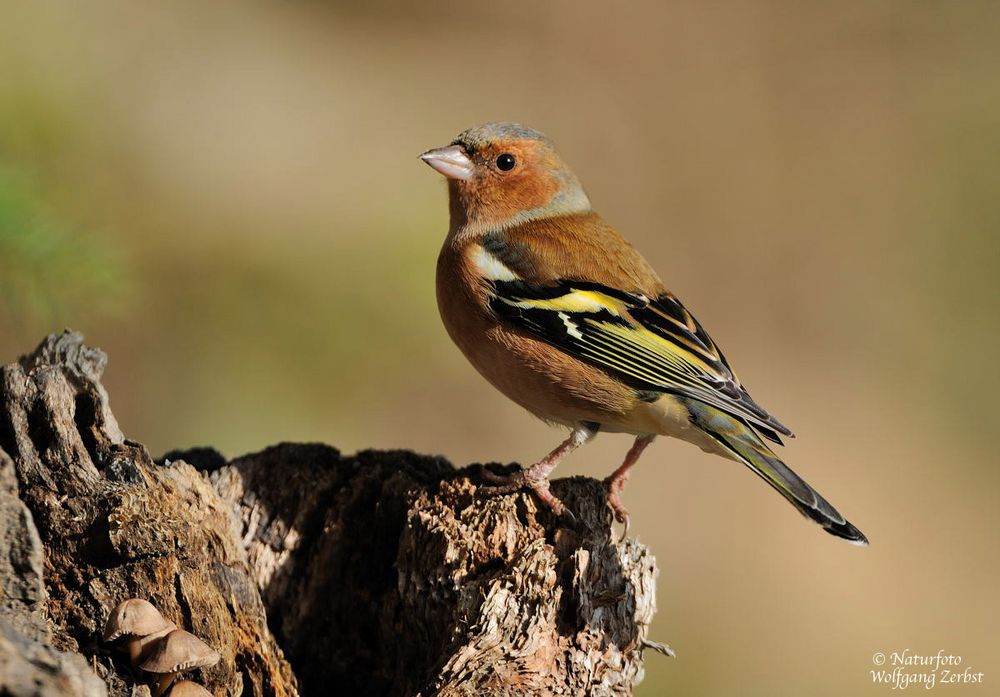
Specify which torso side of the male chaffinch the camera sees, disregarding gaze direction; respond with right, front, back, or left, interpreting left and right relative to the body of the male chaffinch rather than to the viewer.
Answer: left
